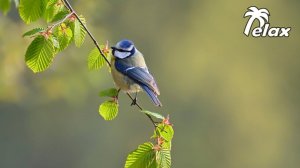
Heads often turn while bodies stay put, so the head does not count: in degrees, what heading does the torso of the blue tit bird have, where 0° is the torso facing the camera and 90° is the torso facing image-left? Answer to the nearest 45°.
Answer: approximately 90°
